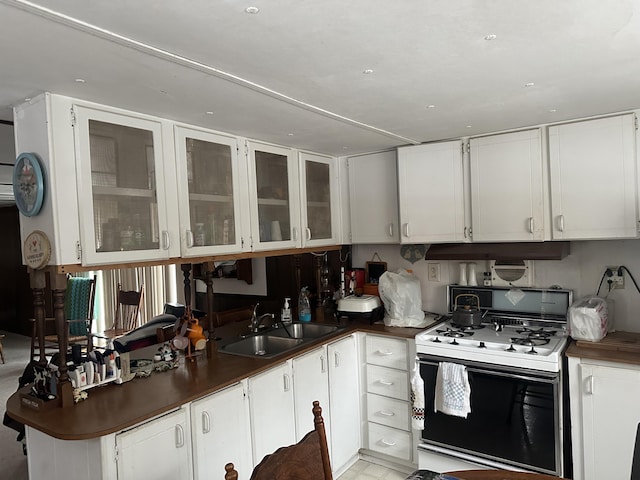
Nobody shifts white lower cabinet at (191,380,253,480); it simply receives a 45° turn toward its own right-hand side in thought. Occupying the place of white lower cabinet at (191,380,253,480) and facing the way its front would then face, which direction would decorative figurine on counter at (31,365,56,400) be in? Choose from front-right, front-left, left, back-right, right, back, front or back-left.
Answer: right

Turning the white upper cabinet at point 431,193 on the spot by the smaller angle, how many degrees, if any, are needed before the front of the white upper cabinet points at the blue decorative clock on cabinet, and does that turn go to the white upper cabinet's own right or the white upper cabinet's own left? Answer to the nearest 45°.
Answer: approximately 45° to the white upper cabinet's own right

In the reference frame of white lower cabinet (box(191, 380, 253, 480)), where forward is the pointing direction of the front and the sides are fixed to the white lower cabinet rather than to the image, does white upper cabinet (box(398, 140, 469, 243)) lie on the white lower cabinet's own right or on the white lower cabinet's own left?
on the white lower cabinet's own left

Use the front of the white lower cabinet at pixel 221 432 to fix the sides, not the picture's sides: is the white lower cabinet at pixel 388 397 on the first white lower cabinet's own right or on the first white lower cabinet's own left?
on the first white lower cabinet's own left

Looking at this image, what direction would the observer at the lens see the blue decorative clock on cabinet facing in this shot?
facing the viewer and to the left of the viewer

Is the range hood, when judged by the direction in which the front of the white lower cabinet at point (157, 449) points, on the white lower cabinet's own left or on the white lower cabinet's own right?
on the white lower cabinet's own left

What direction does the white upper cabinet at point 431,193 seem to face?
toward the camera

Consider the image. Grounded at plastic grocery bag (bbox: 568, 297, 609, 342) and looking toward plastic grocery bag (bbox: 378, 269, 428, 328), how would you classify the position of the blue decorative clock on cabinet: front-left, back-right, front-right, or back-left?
front-left
